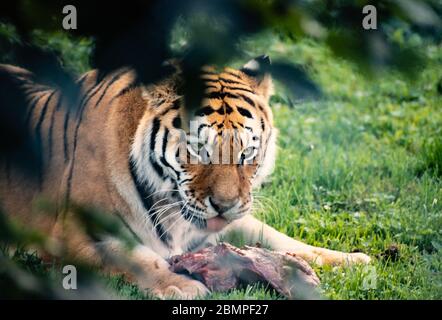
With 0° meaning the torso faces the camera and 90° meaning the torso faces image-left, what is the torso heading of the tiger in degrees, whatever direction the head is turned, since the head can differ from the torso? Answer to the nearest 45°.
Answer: approximately 315°
